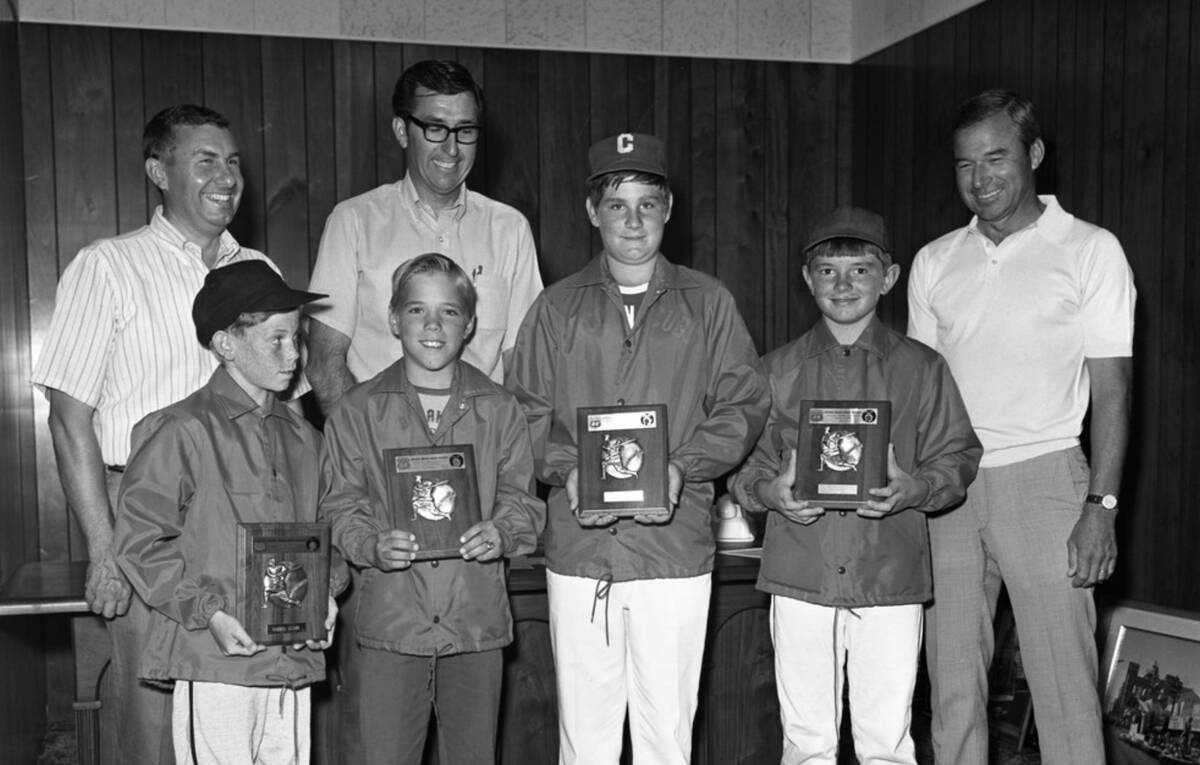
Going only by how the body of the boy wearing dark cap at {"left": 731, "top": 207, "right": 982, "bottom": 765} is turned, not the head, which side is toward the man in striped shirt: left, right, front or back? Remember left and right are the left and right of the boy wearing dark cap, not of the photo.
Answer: right

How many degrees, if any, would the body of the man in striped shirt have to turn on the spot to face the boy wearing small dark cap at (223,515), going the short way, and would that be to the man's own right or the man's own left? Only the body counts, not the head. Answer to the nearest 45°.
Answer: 0° — they already face them

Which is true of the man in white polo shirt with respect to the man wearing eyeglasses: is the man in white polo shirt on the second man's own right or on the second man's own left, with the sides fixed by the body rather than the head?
on the second man's own left

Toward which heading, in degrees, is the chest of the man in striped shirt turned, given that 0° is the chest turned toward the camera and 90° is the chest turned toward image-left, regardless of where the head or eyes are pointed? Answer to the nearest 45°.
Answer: approximately 315°

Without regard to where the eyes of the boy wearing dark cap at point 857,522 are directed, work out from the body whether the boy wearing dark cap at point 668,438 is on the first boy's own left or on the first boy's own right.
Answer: on the first boy's own right

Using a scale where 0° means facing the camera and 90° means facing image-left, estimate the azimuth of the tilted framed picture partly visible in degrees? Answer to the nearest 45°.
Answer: approximately 45°

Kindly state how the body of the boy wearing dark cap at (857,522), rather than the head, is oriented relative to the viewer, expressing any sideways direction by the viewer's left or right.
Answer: facing the viewer

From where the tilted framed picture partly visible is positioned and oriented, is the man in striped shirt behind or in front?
in front

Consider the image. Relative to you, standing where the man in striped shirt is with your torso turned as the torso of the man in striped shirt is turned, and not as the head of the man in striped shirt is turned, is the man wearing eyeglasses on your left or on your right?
on your left

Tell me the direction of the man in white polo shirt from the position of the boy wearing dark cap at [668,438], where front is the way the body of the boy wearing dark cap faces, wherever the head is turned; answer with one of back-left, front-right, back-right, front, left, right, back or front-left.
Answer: left

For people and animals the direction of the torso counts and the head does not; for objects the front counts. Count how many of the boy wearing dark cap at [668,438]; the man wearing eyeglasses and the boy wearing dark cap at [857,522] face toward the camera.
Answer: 3

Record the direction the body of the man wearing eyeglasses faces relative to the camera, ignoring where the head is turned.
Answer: toward the camera

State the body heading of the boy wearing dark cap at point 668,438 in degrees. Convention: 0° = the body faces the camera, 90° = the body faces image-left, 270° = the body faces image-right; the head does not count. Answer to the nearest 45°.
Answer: approximately 0°
